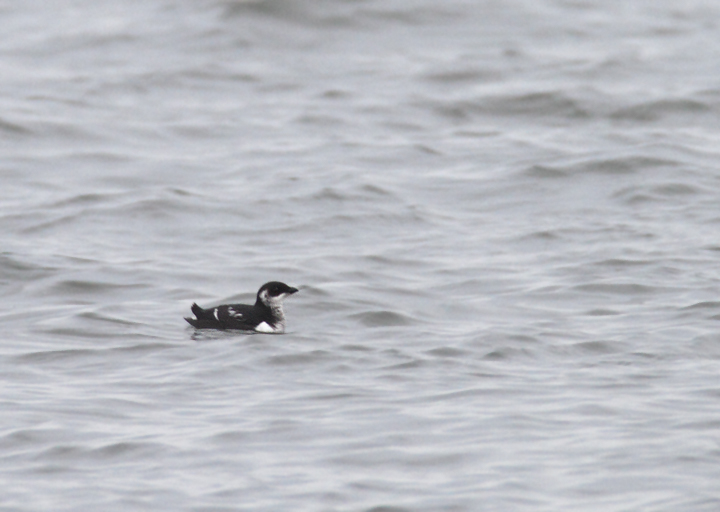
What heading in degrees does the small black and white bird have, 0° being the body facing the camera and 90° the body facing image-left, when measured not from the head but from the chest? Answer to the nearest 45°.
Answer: approximately 270°
